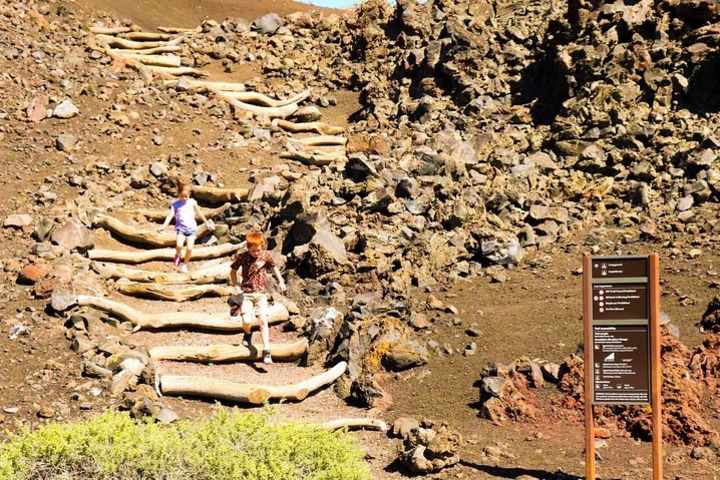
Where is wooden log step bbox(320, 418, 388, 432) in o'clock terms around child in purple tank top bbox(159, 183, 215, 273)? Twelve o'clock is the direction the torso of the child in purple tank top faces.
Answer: The wooden log step is roughly at 11 o'clock from the child in purple tank top.

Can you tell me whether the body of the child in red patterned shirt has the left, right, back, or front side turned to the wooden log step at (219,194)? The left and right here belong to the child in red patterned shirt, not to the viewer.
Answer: back

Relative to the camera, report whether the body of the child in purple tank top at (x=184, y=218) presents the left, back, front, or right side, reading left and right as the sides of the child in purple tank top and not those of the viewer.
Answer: front

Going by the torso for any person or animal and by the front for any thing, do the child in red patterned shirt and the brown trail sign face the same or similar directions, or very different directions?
same or similar directions

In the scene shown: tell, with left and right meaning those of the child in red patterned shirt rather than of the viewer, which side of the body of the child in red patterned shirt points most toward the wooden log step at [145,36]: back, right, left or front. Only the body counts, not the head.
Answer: back

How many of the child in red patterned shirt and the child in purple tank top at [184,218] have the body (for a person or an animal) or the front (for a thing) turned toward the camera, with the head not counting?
2

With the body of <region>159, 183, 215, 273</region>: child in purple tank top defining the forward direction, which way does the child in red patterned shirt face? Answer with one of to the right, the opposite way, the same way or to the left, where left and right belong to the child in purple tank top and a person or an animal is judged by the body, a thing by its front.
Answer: the same way

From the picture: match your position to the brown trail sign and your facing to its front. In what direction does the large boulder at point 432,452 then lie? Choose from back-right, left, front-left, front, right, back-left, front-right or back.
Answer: right

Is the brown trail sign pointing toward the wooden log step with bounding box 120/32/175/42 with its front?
no

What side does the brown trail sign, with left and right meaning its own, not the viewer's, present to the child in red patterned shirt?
right

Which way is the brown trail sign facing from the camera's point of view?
toward the camera

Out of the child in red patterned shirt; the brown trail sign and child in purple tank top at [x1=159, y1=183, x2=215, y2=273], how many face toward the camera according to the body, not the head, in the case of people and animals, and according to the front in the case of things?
3

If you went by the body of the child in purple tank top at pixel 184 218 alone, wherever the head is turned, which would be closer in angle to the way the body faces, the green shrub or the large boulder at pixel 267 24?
the green shrub

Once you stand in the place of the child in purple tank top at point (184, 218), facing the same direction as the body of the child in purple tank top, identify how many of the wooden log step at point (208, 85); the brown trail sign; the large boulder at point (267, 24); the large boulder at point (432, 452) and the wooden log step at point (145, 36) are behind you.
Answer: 3

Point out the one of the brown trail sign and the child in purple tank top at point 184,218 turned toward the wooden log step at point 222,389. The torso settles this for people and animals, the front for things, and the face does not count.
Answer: the child in purple tank top

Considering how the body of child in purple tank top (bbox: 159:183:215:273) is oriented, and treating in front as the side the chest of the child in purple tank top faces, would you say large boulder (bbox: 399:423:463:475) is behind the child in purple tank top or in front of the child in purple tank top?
in front

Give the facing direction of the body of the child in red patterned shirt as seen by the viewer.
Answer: toward the camera

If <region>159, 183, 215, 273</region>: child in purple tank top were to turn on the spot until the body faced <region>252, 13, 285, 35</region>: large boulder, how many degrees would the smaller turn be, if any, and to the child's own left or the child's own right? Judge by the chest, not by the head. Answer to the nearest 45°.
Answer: approximately 180°
